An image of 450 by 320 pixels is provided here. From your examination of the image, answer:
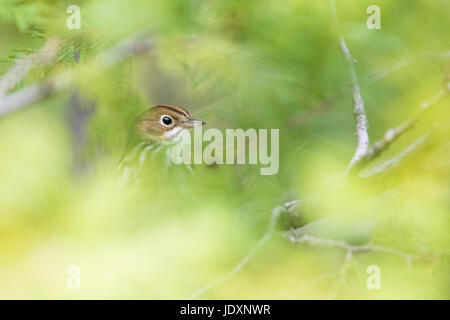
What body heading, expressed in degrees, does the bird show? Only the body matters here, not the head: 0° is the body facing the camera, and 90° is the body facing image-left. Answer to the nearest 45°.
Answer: approximately 270°
